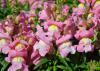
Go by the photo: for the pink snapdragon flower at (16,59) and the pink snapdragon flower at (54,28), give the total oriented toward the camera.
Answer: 2

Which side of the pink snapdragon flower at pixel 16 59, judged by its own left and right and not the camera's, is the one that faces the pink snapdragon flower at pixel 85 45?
left

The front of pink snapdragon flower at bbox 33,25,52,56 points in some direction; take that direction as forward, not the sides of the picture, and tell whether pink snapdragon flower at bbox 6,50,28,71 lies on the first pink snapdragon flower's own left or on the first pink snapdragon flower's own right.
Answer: on the first pink snapdragon flower's own right

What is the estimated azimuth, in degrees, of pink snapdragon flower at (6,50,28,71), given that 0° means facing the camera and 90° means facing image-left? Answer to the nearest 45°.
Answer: approximately 0°

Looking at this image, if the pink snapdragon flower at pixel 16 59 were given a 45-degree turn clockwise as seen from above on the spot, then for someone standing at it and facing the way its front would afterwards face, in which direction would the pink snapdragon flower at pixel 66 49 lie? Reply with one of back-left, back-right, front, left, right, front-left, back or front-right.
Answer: back-left

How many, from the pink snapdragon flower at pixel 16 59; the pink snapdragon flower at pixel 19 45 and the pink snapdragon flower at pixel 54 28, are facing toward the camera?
3

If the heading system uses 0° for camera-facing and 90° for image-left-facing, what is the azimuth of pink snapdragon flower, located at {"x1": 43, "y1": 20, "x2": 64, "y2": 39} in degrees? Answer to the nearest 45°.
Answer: approximately 0°
